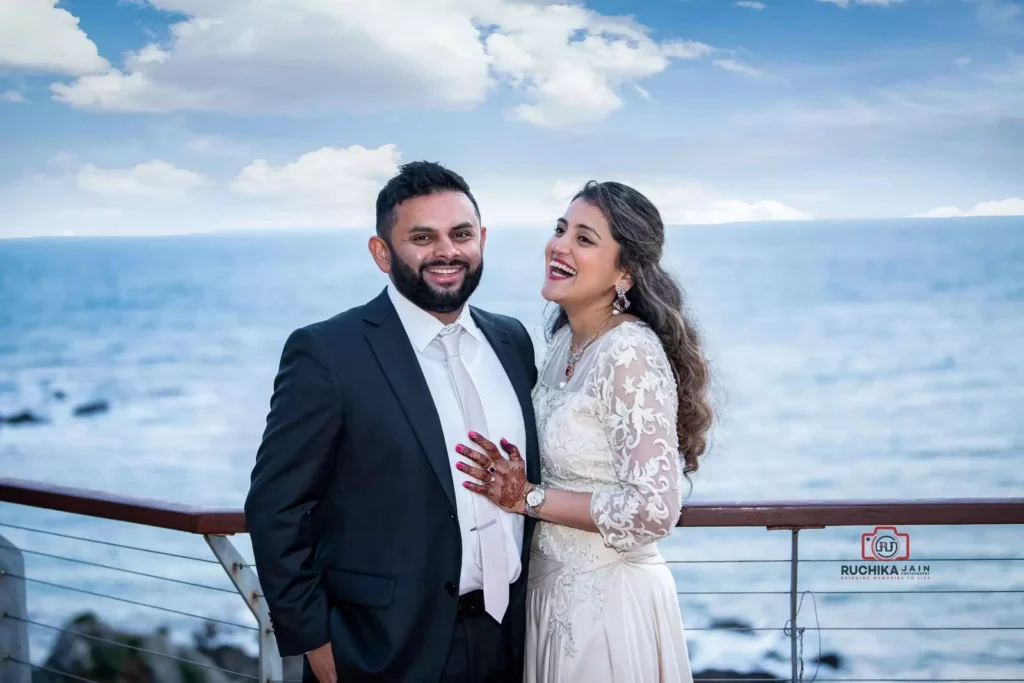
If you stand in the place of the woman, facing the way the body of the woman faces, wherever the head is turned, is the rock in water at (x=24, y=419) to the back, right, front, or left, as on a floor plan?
right

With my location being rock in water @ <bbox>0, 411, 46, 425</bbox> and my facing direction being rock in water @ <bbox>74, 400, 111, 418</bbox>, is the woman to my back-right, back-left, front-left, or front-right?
back-right

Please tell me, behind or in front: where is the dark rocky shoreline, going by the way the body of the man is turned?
behind

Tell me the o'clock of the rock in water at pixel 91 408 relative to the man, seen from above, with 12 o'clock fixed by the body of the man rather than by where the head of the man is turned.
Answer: The rock in water is roughly at 7 o'clock from the man.

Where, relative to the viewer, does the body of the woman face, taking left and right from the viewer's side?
facing the viewer and to the left of the viewer

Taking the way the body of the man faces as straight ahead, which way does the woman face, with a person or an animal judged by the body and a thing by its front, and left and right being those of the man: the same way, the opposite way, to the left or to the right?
to the right

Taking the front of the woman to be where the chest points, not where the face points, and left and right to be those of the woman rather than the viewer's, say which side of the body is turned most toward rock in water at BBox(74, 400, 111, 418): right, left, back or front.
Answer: right

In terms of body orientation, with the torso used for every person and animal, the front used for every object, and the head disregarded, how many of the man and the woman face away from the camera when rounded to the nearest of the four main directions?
0
